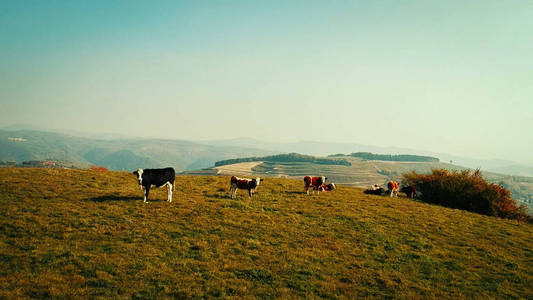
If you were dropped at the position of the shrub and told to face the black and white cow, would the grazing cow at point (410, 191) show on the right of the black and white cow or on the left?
right

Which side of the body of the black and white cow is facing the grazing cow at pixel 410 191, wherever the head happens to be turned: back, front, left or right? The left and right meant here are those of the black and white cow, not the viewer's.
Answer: back

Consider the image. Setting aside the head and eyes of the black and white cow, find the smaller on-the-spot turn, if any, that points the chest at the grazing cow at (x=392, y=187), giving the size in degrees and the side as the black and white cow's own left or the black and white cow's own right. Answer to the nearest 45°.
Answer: approximately 180°

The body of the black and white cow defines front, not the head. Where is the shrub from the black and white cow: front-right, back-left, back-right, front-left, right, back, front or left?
back

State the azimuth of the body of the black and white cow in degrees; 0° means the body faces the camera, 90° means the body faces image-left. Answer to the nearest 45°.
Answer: approximately 90°
